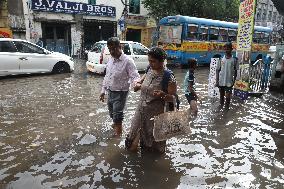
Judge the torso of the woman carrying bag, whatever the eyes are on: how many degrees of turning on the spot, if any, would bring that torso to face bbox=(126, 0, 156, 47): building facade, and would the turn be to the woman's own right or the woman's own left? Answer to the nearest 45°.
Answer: approximately 135° to the woman's own right

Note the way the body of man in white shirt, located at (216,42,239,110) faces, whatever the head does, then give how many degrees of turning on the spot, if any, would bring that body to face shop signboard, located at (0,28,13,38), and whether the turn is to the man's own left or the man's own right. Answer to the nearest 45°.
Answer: approximately 135° to the man's own right

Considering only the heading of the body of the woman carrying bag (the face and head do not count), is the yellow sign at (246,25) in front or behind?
behind

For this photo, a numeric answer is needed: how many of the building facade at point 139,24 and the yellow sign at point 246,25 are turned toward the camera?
2

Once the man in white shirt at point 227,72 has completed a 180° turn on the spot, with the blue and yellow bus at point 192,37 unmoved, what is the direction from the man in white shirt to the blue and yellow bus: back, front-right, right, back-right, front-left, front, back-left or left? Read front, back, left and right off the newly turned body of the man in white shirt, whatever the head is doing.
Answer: front
